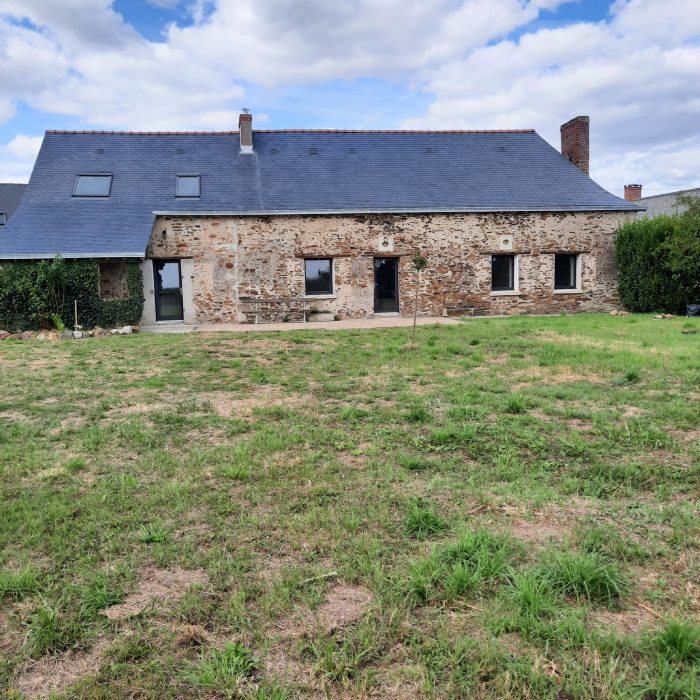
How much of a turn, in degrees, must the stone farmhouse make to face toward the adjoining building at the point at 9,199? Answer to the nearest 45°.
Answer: approximately 135° to its right

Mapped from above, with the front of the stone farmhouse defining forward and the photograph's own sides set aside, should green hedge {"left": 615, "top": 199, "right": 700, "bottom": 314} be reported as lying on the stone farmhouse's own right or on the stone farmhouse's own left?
on the stone farmhouse's own left

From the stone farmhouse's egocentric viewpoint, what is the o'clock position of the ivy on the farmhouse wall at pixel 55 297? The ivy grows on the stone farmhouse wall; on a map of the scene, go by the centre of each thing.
The ivy on the farmhouse wall is roughly at 2 o'clock from the stone farmhouse.

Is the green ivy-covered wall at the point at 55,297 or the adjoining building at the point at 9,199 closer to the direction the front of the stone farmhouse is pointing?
the green ivy-covered wall

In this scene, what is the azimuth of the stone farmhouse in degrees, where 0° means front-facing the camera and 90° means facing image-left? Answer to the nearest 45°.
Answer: approximately 0°
